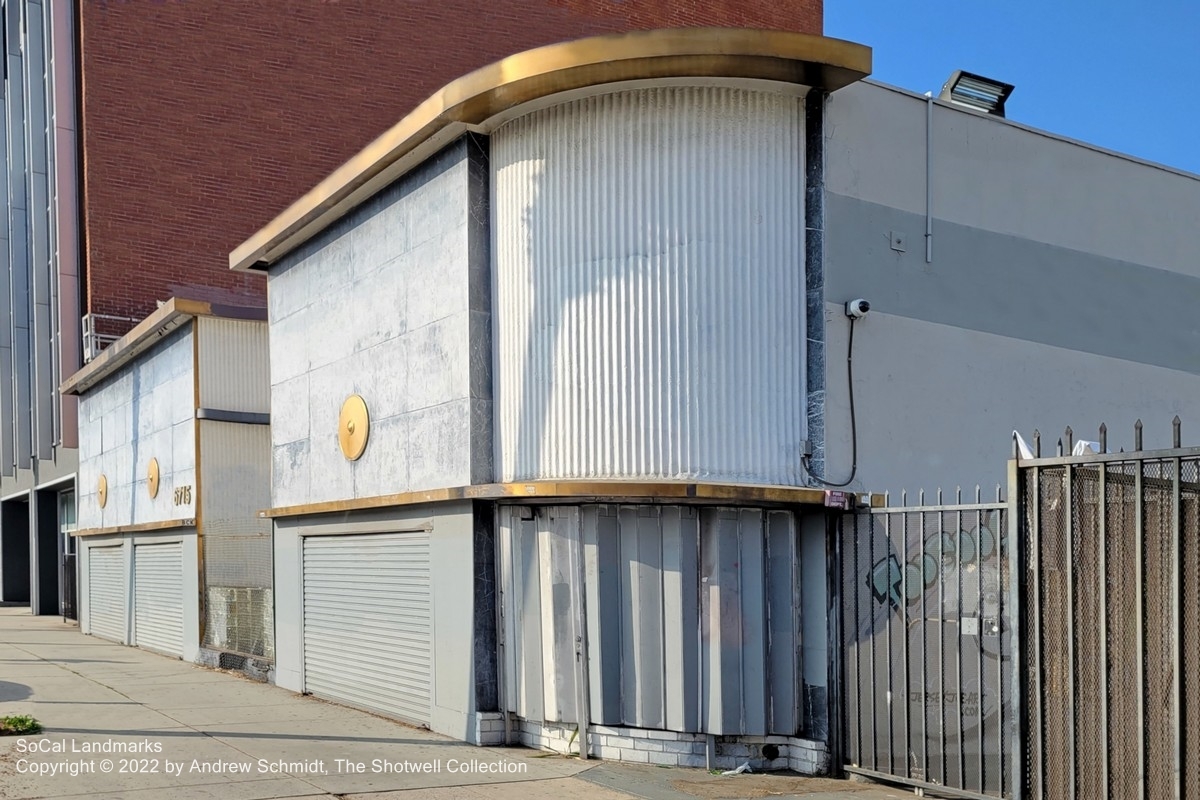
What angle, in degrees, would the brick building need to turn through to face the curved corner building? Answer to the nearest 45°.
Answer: approximately 45° to its left

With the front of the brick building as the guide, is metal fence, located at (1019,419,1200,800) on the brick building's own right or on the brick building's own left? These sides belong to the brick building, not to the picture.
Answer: on the brick building's own left

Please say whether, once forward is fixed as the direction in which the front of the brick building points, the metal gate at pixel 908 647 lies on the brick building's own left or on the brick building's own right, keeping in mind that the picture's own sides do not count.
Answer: on the brick building's own left

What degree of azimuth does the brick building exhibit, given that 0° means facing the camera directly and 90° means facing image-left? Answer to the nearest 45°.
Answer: approximately 45°

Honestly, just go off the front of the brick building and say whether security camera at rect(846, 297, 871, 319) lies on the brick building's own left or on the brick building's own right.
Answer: on the brick building's own left
